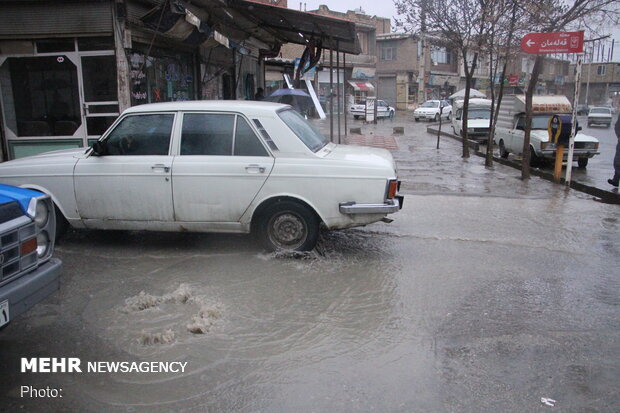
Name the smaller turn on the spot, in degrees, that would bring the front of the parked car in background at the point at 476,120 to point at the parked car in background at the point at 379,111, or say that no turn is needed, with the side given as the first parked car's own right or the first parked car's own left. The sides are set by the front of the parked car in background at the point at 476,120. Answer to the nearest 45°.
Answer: approximately 180°

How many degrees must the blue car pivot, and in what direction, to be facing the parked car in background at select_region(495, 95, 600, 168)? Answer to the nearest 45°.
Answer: approximately 90° to its left

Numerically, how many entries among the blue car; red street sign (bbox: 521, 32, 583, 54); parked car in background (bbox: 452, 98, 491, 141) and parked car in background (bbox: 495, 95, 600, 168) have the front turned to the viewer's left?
0

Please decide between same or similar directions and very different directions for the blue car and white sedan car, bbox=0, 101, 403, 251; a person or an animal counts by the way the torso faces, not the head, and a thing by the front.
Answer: very different directions

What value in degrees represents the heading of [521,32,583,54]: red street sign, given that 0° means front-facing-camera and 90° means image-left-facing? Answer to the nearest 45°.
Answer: approximately 0°

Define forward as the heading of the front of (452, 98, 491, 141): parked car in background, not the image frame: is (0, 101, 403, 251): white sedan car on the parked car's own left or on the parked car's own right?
on the parked car's own right

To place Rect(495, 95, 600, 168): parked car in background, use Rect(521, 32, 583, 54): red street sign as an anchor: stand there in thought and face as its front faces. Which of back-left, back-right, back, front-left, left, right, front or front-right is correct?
back

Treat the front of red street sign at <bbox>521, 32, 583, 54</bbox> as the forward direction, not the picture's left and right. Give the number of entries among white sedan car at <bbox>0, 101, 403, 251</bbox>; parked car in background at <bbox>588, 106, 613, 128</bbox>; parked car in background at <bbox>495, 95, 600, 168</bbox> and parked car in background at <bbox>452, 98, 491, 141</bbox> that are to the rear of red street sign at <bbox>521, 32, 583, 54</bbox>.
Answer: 3

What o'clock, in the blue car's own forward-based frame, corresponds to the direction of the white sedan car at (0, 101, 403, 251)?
The white sedan car is roughly at 9 o'clock from the blue car.

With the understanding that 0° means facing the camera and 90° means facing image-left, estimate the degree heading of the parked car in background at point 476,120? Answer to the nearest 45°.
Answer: approximately 315°

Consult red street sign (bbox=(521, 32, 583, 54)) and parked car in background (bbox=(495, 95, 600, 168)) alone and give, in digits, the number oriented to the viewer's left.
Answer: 0
